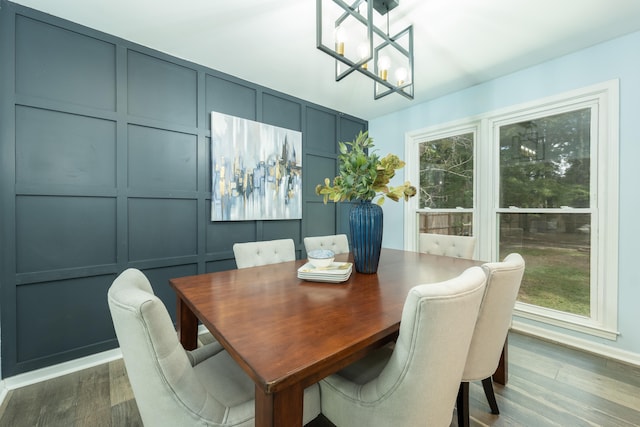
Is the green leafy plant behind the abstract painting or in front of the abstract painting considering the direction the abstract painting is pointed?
in front

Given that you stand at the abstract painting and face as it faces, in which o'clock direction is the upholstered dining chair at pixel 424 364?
The upholstered dining chair is roughly at 1 o'clock from the abstract painting.

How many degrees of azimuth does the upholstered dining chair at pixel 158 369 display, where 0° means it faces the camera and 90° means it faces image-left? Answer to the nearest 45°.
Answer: approximately 225°

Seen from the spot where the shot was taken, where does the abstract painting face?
facing the viewer and to the right of the viewer

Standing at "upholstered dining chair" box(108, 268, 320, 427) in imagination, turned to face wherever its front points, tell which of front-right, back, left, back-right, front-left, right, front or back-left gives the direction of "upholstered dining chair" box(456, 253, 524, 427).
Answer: front-right

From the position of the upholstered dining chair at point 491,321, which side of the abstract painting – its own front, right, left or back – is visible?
front

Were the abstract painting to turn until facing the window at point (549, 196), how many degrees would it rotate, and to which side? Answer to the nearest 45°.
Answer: approximately 45° to its left

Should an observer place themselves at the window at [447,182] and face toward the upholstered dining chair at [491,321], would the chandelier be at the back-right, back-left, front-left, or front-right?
front-right

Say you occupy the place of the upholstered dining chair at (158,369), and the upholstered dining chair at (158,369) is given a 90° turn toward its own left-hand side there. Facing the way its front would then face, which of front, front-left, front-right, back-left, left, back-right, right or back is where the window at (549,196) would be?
back-right

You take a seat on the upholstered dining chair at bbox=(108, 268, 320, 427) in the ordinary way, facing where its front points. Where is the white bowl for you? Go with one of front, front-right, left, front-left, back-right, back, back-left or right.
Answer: front

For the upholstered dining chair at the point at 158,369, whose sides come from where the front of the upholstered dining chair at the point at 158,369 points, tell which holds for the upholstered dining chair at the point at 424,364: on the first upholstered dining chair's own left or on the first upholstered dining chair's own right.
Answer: on the first upholstered dining chair's own right

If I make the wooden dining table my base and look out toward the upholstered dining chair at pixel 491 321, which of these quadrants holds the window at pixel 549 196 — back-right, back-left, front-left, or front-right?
front-left

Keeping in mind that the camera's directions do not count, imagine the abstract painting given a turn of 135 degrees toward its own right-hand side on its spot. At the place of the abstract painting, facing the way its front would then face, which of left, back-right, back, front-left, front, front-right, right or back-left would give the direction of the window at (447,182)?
back

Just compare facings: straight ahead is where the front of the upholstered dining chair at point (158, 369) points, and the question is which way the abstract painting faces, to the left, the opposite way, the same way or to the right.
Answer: to the right

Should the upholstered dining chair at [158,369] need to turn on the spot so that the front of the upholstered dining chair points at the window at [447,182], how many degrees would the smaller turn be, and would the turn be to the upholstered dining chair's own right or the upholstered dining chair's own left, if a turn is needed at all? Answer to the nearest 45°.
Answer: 0° — it already faces it

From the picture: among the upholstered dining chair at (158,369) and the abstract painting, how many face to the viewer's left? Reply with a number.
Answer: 0
